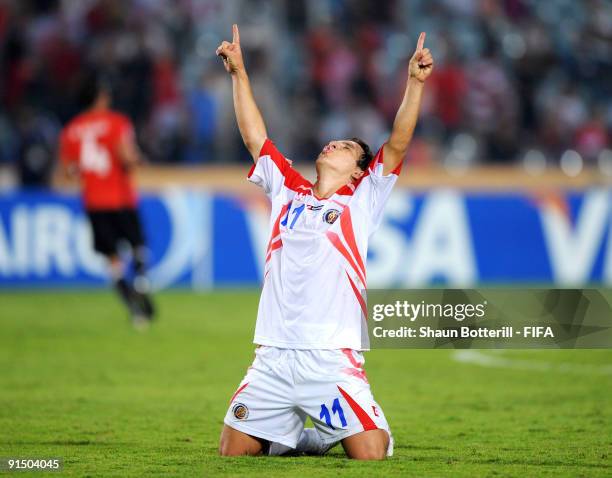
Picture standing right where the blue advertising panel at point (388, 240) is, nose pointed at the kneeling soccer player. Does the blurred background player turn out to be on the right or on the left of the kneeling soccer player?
right

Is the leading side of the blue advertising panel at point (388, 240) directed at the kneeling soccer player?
yes

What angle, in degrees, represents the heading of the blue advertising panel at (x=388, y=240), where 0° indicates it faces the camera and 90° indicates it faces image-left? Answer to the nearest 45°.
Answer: approximately 0°
